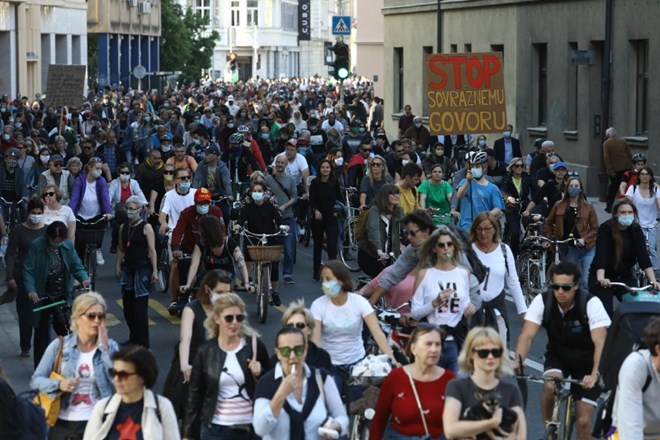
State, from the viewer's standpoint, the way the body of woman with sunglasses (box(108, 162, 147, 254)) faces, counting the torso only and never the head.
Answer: toward the camera

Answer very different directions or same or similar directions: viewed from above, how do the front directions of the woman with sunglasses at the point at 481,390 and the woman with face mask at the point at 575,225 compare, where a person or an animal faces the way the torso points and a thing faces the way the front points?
same or similar directions

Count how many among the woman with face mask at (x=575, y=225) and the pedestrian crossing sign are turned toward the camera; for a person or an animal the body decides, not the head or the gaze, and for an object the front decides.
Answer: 2

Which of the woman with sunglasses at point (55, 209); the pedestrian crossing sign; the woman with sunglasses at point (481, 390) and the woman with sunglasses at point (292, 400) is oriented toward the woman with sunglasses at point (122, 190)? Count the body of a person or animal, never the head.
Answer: the pedestrian crossing sign

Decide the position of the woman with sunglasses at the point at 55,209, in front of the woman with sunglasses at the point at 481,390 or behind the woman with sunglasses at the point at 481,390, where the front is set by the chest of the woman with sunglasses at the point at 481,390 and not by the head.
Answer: behind

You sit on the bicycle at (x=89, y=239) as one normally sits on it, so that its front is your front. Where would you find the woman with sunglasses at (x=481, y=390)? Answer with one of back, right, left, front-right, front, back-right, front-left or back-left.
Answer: front

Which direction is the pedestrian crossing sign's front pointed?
toward the camera

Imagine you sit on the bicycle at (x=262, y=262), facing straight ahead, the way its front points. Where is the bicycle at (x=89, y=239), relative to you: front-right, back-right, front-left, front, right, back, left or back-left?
back-right

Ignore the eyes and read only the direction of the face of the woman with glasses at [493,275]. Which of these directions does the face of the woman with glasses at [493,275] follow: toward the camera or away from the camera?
toward the camera

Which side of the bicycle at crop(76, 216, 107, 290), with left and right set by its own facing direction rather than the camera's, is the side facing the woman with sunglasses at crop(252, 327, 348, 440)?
front

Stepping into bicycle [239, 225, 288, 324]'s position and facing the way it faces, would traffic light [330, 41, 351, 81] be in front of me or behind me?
behind

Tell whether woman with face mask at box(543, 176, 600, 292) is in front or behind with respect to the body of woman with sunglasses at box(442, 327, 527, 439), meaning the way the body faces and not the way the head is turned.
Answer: behind

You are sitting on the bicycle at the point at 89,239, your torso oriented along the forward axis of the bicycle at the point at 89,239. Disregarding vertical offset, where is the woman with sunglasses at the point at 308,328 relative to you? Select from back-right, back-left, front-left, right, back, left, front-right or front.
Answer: front

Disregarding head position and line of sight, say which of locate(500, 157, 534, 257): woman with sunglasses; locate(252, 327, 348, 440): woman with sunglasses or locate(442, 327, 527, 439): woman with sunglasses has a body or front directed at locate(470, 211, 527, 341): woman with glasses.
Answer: locate(500, 157, 534, 257): woman with sunglasses

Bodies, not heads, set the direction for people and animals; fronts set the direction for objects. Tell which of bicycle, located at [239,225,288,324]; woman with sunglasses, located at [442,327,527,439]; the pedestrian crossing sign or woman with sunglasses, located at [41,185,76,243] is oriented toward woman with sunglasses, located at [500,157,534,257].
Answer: the pedestrian crossing sign

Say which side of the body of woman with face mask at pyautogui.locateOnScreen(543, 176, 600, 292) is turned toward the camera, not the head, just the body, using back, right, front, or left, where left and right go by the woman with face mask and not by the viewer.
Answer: front
